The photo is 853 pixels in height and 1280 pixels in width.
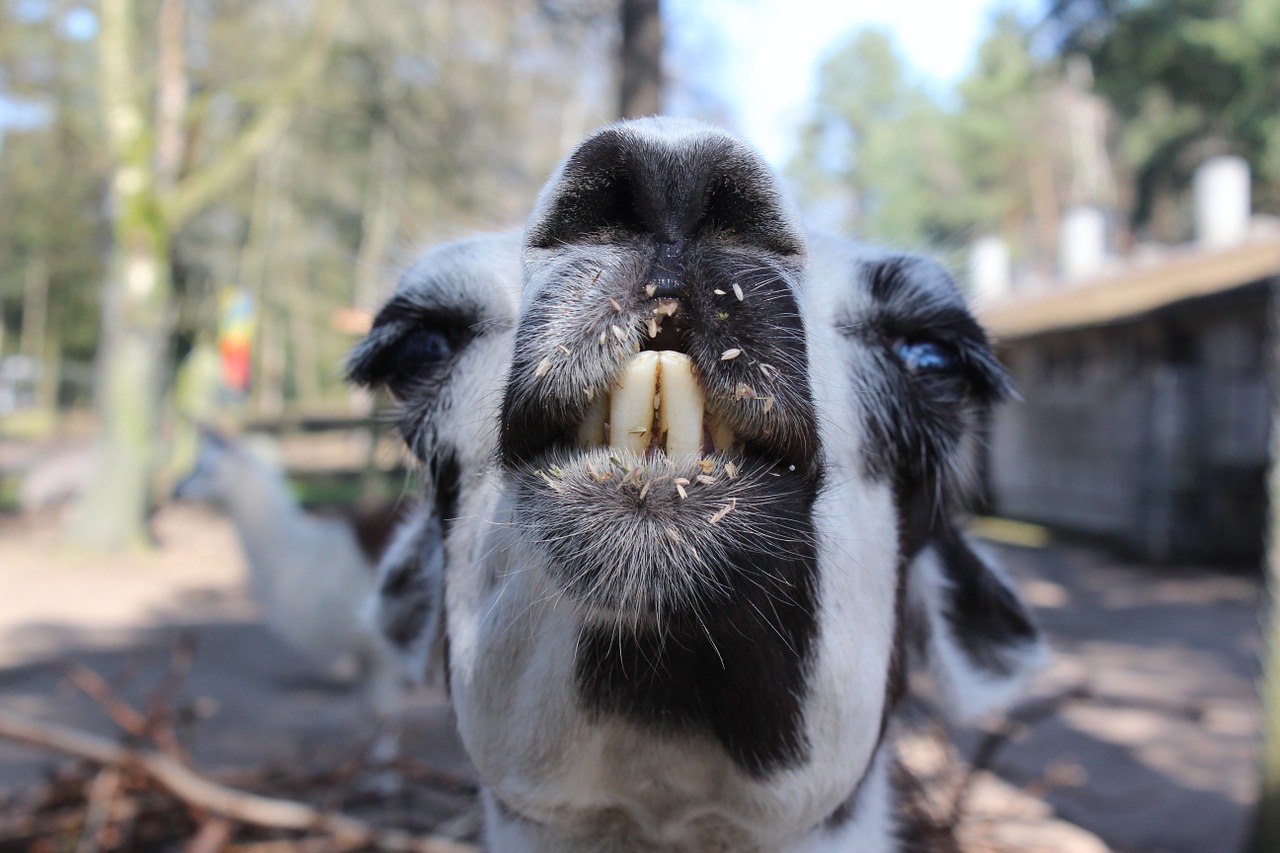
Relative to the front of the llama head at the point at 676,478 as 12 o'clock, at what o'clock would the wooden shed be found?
The wooden shed is roughly at 7 o'clock from the llama head.

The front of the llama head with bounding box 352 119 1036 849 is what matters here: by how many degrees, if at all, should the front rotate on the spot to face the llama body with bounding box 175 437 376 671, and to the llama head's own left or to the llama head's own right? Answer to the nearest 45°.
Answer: approximately 135° to the llama head's own right

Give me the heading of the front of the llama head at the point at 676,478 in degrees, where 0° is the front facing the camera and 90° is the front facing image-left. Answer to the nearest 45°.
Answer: approximately 0°

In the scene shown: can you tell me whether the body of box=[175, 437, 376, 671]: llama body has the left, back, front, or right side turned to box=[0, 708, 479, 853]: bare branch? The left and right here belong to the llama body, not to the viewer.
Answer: left

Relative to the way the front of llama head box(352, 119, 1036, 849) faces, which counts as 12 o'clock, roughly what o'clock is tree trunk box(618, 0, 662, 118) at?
The tree trunk is roughly at 6 o'clock from the llama head.

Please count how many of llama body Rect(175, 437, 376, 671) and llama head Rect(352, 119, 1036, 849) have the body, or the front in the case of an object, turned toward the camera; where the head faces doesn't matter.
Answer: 1

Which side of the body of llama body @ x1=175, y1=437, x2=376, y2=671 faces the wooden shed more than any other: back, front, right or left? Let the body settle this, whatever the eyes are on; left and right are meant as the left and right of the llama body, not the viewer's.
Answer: back

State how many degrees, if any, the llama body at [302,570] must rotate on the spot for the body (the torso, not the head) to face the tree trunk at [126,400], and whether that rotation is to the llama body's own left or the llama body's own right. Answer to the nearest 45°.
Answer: approximately 90° to the llama body's own right

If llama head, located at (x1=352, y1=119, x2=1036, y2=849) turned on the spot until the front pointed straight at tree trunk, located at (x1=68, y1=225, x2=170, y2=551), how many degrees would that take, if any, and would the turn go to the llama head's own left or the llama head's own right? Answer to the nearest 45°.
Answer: approximately 135° to the llama head's own right

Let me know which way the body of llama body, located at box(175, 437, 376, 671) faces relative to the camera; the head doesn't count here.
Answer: to the viewer's left
